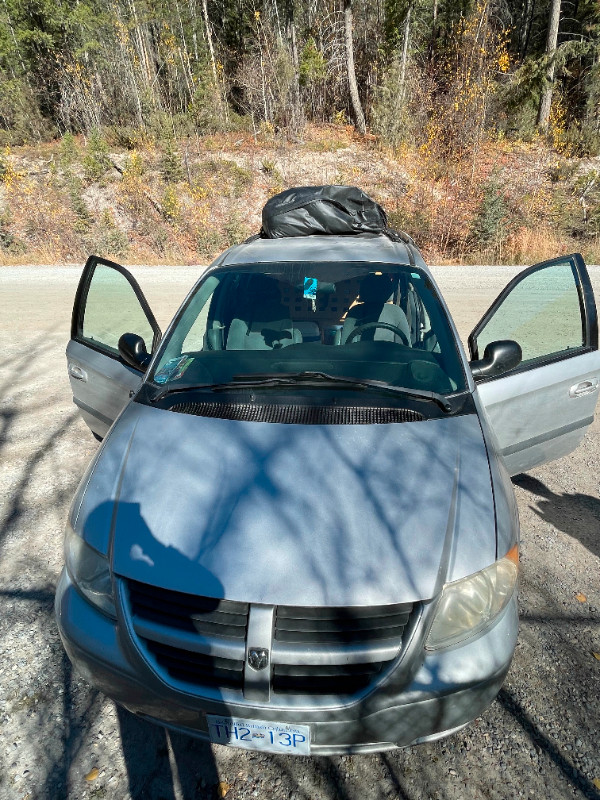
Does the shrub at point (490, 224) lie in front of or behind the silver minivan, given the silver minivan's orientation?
behind

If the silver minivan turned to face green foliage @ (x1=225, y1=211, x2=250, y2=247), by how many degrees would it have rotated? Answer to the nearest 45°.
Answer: approximately 180°

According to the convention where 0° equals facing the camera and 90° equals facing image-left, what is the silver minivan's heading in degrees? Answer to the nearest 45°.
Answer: approximately 0°

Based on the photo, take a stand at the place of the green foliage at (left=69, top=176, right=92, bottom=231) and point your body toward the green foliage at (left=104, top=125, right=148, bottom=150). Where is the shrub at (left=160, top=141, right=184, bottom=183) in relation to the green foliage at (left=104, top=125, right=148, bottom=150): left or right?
right

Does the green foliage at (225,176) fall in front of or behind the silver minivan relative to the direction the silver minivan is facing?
behind

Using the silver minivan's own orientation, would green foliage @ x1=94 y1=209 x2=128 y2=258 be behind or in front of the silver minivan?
behind

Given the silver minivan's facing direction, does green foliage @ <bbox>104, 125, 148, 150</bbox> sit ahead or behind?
behind

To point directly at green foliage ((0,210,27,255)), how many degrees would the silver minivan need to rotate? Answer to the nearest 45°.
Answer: approximately 135° to its right

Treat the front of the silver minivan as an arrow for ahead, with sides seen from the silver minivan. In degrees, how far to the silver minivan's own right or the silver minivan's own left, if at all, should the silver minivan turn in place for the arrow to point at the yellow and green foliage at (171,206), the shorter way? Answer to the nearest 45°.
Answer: approximately 180°

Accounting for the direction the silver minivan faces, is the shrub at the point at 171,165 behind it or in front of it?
behind

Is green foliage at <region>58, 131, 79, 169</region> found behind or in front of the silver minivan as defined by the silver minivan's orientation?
behind
